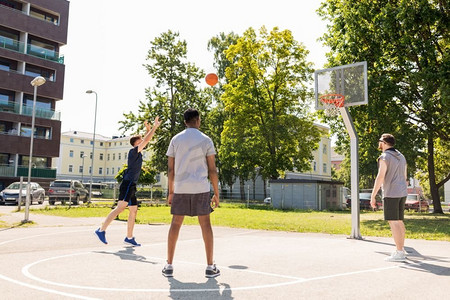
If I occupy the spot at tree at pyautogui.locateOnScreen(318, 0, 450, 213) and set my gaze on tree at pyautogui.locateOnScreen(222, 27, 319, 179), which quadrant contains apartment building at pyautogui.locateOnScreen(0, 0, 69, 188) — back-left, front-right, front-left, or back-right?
front-left

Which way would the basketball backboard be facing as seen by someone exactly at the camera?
facing the viewer and to the left of the viewer

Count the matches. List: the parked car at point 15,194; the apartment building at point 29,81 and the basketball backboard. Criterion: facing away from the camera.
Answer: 0

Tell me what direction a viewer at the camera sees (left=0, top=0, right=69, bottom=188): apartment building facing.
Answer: facing the viewer and to the right of the viewer

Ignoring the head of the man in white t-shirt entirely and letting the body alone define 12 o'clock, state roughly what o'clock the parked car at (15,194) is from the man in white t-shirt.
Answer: The parked car is roughly at 11 o'clock from the man in white t-shirt.

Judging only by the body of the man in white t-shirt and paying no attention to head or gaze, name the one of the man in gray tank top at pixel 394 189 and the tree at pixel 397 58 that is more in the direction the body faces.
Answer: the tree

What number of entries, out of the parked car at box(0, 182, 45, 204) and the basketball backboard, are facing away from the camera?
0

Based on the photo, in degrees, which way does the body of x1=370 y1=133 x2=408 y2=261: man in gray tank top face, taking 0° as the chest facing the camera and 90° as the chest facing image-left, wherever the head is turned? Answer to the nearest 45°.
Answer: approximately 135°

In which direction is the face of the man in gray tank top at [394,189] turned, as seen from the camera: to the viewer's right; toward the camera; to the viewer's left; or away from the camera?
to the viewer's left

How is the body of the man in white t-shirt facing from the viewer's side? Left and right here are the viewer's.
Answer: facing away from the viewer

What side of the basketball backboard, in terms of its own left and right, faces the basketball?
front

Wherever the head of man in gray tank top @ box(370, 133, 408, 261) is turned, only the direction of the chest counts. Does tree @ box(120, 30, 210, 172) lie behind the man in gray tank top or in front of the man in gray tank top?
in front

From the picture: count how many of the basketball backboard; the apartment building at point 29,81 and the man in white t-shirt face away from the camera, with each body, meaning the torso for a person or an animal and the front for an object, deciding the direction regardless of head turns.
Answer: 1
